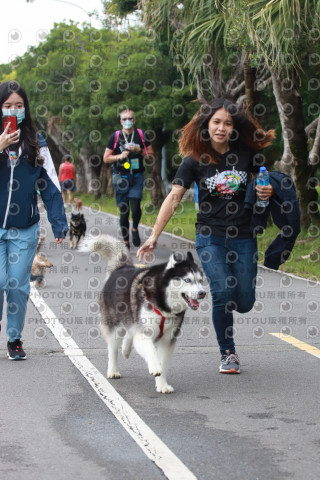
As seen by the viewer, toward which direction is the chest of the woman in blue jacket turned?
toward the camera

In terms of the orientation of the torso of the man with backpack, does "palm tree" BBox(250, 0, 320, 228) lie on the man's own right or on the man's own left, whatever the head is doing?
on the man's own left

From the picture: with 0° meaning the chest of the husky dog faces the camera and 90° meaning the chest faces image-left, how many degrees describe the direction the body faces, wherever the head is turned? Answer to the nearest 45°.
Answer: approximately 315°

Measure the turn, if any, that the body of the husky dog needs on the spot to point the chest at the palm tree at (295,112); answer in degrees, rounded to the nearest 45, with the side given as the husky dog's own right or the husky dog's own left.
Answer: approximately 135° to the husky dog's own left

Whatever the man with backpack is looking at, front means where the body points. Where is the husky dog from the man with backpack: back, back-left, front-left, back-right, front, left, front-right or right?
front

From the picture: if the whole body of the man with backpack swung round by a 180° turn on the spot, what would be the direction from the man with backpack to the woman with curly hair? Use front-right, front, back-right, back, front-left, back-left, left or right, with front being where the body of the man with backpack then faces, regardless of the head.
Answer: back

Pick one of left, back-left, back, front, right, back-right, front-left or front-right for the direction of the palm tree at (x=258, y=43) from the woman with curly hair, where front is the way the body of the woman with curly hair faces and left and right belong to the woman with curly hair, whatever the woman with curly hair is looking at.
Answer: back
